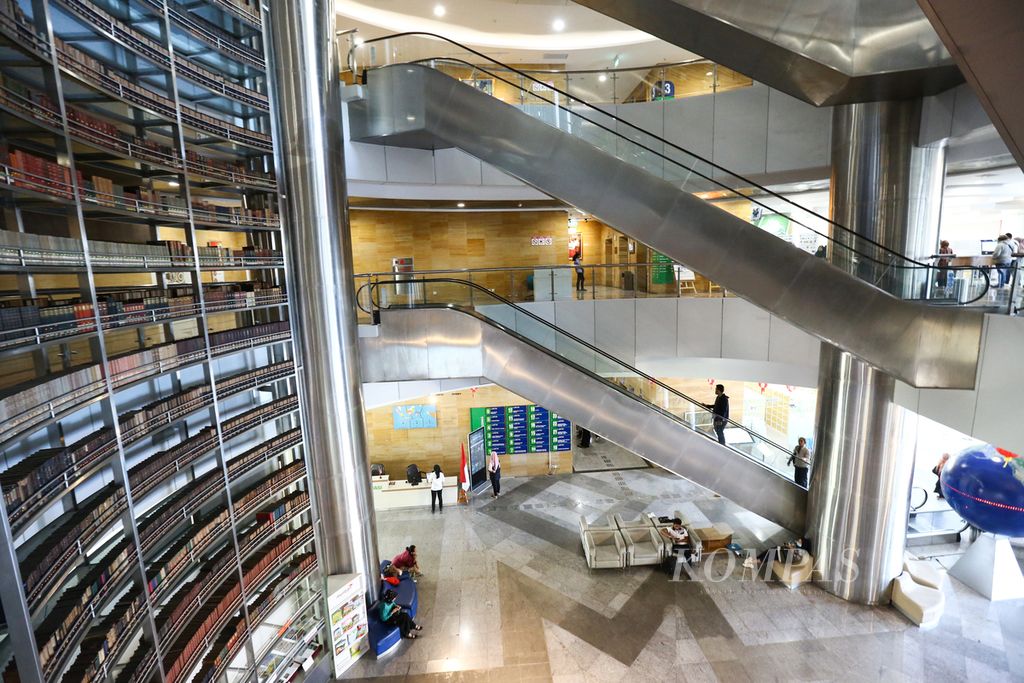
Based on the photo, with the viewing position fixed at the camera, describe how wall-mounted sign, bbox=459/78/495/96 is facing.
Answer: facing the viewer

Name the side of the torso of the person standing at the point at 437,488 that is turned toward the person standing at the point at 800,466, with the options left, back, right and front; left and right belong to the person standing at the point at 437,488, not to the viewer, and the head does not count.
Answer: right

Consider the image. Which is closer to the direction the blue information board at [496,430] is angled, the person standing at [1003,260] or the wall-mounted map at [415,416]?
the person standing

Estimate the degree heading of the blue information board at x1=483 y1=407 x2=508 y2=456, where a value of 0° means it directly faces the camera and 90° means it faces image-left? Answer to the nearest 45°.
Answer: approximately 0°

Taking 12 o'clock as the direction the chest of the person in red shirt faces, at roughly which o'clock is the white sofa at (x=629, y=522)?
The white sofa is roughly at 12 o'clock from the person in red shirt.
